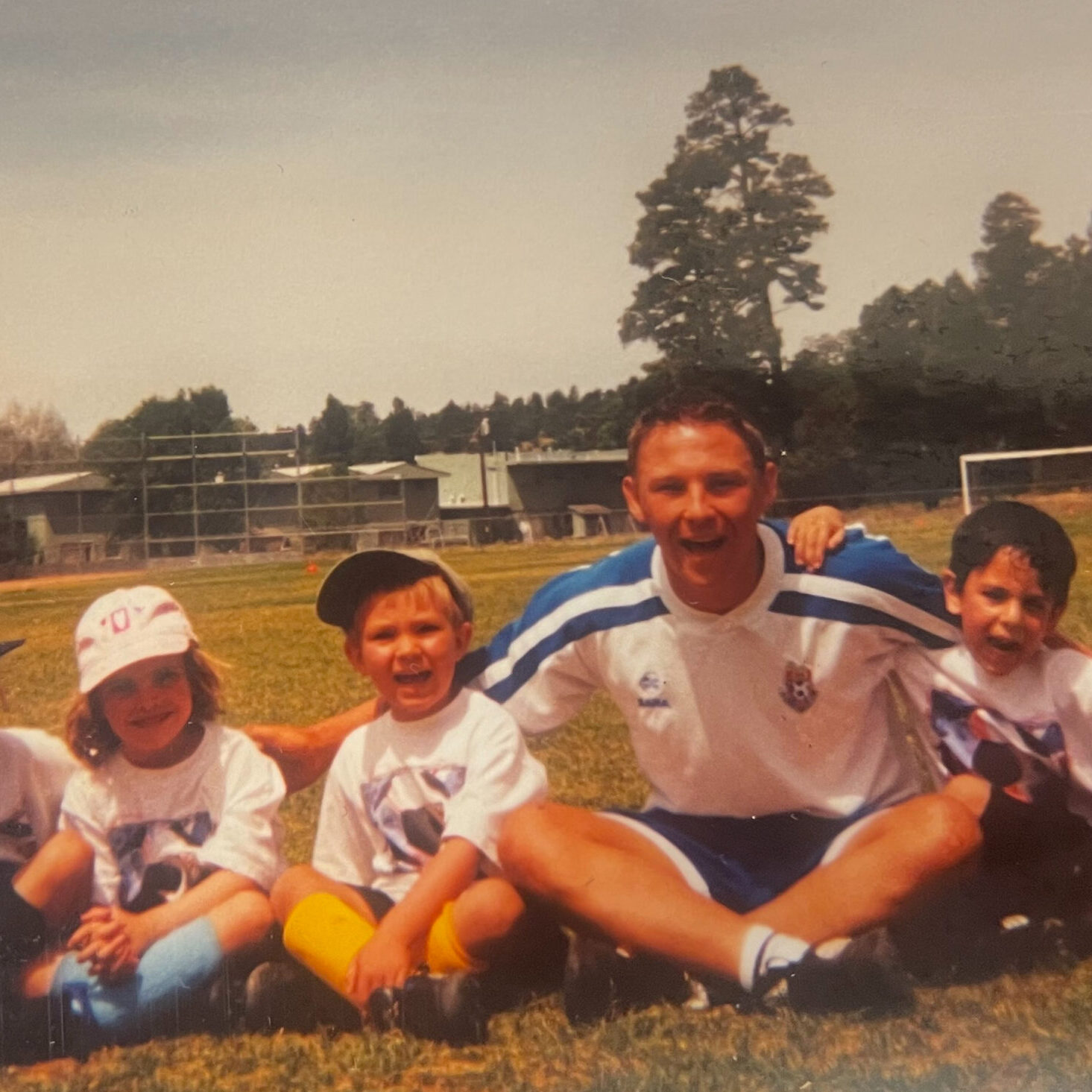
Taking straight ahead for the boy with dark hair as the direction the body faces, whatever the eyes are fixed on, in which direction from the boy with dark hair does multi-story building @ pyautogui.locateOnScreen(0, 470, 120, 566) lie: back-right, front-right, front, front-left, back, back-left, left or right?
right

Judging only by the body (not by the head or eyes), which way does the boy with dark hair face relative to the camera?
toward the camera

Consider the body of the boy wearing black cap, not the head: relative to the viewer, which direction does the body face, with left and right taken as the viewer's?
facing the viewer

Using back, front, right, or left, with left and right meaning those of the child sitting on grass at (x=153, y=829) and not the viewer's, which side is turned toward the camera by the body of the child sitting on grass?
front

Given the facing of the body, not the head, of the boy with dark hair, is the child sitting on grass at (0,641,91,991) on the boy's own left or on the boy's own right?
on the boy's own right
